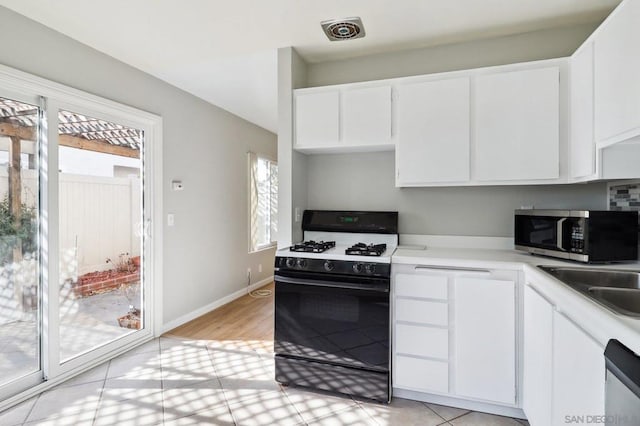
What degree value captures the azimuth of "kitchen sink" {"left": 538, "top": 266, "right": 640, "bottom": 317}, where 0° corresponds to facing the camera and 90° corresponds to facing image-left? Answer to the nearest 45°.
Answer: approximately 90°

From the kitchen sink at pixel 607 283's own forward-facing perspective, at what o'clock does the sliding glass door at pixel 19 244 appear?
The sliding glass door is roughly at 11 o'clock from the kitchen sink.

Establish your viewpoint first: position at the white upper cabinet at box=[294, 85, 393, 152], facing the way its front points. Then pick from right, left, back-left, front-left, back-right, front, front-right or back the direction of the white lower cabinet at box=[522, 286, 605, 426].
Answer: front-left

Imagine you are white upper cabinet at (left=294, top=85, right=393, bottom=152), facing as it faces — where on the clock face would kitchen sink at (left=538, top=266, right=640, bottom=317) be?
The kitchen sink is roughly at 10 o'clock from the white upper cabinet.

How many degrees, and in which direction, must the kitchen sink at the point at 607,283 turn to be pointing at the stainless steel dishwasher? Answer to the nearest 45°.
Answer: approximately 90° to its left

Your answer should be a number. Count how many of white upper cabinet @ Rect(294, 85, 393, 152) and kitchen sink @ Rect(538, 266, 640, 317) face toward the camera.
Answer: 1

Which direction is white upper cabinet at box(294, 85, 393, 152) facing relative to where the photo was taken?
toward the camera

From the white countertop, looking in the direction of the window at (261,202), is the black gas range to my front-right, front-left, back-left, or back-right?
front-left

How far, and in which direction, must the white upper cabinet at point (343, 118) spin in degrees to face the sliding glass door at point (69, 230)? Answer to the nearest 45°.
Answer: approximately 90° to its right

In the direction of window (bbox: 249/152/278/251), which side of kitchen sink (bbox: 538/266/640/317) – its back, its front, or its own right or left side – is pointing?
front

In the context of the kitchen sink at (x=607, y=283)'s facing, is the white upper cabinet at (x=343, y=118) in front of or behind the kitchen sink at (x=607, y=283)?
in front

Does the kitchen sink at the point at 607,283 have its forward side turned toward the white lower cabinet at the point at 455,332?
yes

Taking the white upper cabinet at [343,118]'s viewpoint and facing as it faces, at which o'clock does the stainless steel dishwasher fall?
The stainless steel dishwasher is roughly at 11 o'clock from the white upper cabinet.
